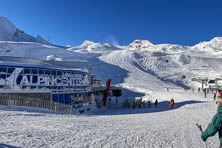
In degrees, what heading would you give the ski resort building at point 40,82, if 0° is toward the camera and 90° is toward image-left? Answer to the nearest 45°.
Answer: approximately 0°
